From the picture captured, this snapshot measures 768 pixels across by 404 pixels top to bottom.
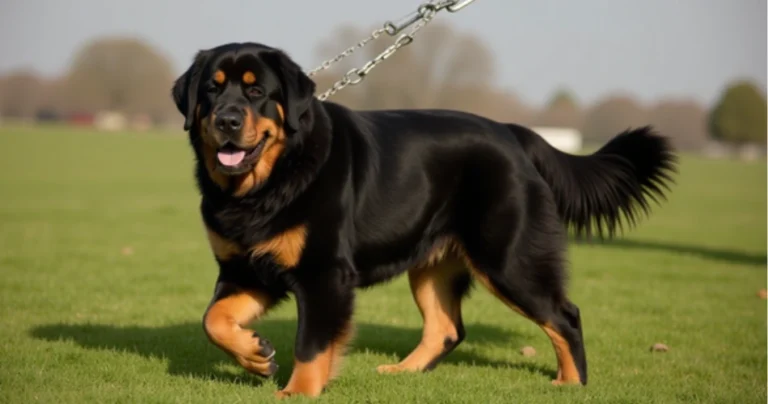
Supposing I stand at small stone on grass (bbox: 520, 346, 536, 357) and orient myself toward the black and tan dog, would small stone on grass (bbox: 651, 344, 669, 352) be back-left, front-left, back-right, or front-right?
back-left

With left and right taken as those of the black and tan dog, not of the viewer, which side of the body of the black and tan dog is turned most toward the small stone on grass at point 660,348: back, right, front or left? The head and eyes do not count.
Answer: back

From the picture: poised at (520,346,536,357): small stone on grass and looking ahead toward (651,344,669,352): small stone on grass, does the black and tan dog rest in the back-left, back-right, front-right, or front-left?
back-right

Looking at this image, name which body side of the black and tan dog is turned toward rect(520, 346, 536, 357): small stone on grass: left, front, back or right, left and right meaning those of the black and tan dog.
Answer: back

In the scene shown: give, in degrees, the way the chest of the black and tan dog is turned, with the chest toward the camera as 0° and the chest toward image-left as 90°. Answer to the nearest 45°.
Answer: approximately 45°
